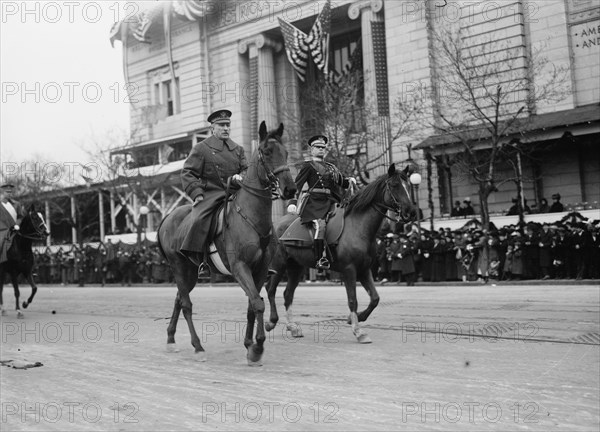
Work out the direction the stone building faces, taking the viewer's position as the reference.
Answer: facing the viewer and to the left of the viewer

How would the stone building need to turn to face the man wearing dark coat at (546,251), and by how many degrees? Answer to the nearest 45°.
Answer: approximately 45° to its left

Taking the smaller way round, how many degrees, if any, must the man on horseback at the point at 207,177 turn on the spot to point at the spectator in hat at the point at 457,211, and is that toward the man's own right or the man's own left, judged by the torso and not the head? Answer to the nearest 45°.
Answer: approximately 90° to the man's own left

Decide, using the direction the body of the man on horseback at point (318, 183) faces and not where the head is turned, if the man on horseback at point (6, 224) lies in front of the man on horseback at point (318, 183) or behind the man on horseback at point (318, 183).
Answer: behind

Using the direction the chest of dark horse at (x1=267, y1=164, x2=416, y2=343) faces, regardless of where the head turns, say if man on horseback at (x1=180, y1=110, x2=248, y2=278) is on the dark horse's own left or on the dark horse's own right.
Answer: on the dark horse's own right

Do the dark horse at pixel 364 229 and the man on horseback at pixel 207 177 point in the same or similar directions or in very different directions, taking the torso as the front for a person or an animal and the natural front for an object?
same or similar directions

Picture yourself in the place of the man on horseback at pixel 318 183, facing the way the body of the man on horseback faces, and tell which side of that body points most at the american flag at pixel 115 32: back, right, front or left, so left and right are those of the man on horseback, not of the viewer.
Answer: back

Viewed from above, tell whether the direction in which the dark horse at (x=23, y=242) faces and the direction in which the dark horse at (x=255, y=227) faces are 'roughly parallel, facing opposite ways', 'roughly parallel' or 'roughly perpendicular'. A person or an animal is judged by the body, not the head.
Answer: roughly parallel

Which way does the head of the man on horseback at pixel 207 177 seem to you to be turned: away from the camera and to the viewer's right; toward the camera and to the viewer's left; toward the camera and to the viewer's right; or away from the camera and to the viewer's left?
toward the camera and to the viewer's right

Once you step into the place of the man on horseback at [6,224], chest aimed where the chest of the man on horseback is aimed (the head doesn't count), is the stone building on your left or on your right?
on your left

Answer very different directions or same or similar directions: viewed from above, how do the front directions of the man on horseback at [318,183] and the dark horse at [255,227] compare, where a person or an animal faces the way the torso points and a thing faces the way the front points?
same or similar directions

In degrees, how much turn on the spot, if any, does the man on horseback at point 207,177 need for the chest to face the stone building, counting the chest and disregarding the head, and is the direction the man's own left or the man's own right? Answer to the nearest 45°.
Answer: approximately 135° to the man's own left

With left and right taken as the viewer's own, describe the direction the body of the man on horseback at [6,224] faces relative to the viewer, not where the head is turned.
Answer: facing the viewer and to the right of the viewer

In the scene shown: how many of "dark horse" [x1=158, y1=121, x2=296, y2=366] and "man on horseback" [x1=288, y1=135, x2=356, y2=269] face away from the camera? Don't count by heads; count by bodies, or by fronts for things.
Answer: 0

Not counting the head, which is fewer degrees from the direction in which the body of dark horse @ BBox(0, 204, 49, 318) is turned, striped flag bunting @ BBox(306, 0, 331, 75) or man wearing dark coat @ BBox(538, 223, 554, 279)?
the man wearing dark coat

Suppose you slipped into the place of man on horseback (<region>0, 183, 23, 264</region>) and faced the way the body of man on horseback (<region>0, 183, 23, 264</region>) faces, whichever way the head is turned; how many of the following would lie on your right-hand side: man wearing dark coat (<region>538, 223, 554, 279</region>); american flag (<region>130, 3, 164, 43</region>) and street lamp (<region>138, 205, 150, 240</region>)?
0

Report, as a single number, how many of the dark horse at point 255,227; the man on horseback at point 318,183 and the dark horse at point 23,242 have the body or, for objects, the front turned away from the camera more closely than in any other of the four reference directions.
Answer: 0

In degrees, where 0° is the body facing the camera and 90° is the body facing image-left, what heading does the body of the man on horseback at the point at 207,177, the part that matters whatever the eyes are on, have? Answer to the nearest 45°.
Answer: approximately 315°
